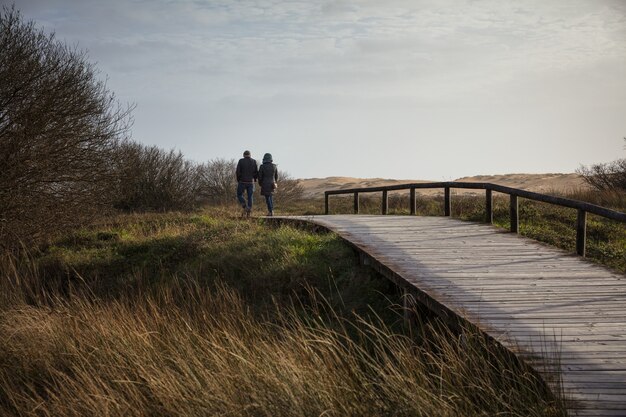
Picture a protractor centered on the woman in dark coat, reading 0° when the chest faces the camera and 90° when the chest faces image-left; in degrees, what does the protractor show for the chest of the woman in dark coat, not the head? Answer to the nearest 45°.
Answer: approximately 180°

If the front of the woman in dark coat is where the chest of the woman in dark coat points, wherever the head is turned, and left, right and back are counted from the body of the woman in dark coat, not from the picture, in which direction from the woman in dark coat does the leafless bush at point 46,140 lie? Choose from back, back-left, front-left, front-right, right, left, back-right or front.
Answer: back-left

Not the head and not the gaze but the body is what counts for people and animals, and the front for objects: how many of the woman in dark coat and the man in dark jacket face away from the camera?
2

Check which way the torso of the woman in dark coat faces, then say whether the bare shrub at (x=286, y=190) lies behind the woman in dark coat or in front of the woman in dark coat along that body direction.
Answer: in front

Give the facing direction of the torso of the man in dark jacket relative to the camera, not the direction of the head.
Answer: away from the camera

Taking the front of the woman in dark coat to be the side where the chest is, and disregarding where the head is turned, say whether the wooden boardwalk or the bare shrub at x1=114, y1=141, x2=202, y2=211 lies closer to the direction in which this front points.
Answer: the bare shrub

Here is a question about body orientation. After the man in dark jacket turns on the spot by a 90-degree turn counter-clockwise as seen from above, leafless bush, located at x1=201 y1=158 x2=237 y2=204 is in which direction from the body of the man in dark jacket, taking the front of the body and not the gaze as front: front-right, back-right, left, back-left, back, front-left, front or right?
right

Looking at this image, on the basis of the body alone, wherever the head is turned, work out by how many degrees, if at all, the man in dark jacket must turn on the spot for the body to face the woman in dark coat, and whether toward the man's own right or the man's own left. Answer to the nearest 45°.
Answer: approximately 90° to the man's own right

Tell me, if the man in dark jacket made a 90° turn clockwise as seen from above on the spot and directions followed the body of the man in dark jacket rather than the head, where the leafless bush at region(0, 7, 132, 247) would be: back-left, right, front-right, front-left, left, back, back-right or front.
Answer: back-right
